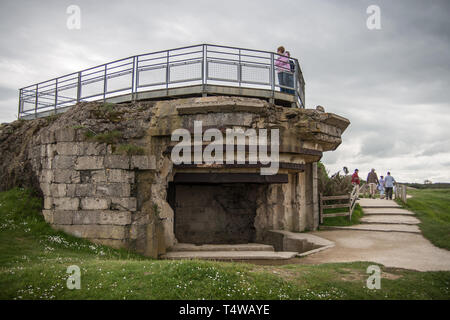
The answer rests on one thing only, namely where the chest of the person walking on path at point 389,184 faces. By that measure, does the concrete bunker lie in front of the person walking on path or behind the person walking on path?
behind

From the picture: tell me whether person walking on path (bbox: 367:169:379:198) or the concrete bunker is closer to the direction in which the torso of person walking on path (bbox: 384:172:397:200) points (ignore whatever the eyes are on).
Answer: the person walking on path

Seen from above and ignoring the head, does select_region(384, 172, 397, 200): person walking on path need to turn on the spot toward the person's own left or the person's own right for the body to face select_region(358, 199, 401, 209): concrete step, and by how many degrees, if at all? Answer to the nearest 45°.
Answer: approximately 180°

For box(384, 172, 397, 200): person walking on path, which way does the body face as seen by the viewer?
away from the camera

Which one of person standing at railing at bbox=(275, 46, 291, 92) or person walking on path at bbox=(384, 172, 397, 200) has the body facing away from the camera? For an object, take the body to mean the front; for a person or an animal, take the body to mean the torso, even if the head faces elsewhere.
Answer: the person walking on path

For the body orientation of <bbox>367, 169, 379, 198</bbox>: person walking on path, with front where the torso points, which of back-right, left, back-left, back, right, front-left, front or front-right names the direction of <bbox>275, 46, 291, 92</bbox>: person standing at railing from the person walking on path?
back

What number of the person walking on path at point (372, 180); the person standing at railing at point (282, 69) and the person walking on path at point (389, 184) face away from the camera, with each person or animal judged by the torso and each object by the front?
2

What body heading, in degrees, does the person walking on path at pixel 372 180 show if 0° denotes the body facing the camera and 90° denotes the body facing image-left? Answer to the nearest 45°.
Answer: approximately 180°

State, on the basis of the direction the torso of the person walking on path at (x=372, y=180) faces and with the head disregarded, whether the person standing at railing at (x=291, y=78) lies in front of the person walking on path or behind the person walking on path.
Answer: behind

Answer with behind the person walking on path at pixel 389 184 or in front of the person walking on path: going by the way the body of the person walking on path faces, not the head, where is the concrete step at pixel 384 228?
behind

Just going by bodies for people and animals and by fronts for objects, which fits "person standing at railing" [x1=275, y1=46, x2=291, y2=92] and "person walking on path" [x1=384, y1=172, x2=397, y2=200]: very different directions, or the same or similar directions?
very different directions
